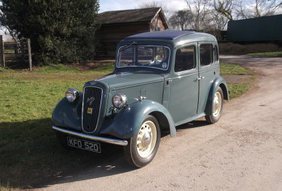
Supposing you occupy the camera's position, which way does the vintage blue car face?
facing the viewer and to the left of the viewer

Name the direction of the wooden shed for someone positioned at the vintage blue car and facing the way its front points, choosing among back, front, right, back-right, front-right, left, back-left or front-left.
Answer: back-right

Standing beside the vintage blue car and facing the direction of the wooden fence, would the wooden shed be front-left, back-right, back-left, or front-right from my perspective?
front-right

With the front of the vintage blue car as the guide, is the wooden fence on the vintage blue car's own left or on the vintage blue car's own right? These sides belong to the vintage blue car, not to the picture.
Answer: on the vintage blue car's own right
